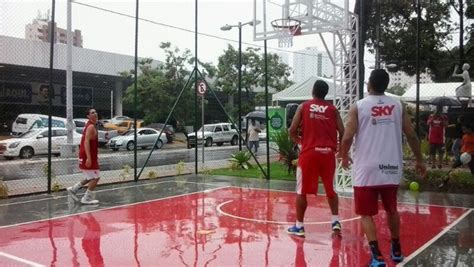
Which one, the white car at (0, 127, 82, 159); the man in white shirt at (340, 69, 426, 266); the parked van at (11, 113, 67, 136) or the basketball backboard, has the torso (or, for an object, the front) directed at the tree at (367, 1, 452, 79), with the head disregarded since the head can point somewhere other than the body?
the man in white shirt

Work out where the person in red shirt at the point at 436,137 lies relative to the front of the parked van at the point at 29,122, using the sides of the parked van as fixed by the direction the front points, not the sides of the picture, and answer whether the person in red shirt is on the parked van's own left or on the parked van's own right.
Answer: on the parked van's own left

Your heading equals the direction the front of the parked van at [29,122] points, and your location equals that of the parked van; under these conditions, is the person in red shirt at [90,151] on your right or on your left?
on your left

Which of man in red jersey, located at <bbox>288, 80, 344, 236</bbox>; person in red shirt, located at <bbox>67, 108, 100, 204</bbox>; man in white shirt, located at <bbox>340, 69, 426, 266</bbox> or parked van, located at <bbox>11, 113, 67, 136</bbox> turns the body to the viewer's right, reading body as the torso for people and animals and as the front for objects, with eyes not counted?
the person in red shirt

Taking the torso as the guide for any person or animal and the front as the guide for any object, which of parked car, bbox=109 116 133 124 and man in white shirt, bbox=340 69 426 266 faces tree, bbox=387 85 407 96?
the man in white shirt

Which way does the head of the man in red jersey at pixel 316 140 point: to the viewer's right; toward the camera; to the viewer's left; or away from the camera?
away from the camera

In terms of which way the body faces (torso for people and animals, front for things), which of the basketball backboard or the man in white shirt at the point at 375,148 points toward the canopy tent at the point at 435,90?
the man in white shirt

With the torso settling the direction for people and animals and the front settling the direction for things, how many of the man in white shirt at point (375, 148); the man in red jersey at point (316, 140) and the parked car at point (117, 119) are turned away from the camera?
2

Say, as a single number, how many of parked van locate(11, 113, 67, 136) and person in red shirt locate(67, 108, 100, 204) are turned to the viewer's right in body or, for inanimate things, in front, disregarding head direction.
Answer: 1

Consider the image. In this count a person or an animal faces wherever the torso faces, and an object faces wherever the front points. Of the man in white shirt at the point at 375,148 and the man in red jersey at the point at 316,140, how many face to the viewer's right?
0

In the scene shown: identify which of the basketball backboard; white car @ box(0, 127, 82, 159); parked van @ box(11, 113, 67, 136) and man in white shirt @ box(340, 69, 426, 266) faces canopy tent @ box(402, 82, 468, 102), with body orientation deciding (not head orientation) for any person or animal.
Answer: the man in white shirt

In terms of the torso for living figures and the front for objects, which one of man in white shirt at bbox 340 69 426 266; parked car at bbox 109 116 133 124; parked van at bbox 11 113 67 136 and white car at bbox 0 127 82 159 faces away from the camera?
the man in white shirt

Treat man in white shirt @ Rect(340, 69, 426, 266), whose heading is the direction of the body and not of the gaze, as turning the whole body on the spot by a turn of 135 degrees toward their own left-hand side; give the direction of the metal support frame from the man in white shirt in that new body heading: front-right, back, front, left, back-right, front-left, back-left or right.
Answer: back-right

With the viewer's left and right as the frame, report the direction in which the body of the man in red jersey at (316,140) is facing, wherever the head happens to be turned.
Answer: facing away from the viewer

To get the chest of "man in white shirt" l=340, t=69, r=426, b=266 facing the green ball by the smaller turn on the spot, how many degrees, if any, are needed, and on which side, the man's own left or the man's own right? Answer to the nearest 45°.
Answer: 0° — they already face it

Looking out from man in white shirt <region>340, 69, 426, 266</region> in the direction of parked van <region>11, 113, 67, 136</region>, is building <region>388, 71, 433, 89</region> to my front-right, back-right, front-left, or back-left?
front-right

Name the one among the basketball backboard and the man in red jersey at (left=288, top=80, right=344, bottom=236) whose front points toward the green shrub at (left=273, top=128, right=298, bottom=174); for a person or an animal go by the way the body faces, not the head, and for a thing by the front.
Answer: the man in red jersey

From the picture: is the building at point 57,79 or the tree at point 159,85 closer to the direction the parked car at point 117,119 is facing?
the building

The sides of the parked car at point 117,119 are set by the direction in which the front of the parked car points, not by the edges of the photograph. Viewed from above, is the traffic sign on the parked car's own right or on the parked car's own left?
on the parked car's own left
